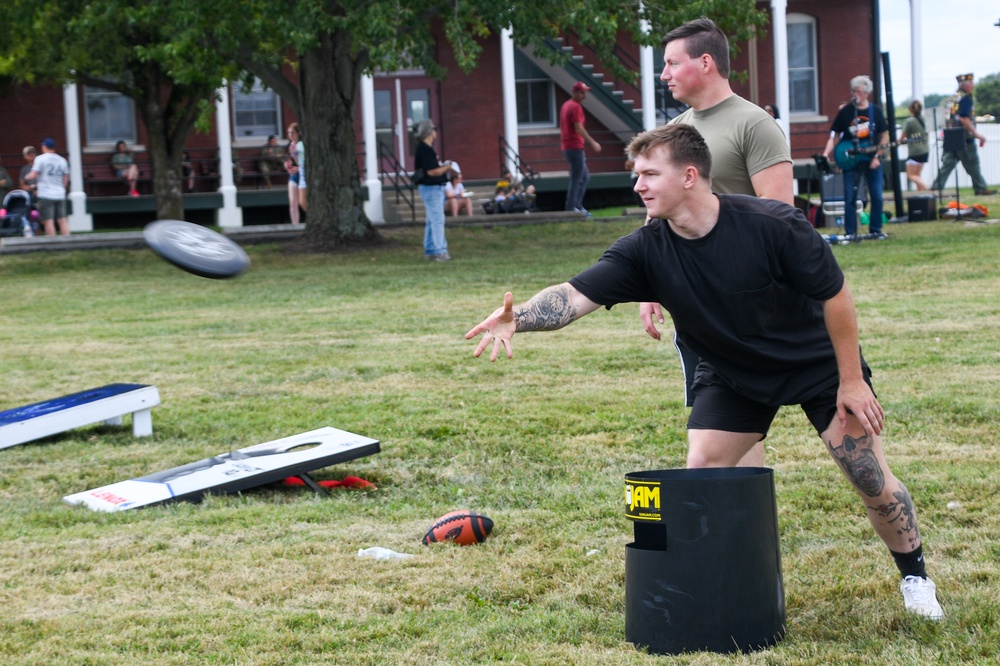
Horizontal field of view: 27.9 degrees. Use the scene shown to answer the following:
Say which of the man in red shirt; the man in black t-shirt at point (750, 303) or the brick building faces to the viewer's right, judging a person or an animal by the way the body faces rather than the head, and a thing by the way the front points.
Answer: the man in red shirt

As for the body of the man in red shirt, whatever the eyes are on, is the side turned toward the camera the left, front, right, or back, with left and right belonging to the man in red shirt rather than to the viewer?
right

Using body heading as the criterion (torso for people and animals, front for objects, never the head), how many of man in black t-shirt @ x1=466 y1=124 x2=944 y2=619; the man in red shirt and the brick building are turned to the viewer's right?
1

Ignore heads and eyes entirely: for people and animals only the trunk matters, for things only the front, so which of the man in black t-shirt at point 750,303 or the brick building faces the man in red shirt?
the brick building

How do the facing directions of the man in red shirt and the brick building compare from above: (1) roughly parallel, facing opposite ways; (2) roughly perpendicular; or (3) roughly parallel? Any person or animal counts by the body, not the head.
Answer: roughly perpendicular

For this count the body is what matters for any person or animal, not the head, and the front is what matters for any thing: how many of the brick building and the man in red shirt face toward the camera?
1

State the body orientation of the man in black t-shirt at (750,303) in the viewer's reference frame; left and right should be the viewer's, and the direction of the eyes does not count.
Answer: facing the viewer and to the left of the viewer

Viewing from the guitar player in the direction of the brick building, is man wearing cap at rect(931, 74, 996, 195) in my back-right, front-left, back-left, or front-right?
front-right

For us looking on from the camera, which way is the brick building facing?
facing the viewer

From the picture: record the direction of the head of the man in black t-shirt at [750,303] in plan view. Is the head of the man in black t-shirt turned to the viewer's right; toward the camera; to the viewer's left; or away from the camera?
to the viewer's left

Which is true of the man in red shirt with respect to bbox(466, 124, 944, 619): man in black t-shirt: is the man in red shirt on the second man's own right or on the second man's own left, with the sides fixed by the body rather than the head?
on the second man's own right

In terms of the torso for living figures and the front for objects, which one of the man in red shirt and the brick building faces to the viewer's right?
the man in red shirt

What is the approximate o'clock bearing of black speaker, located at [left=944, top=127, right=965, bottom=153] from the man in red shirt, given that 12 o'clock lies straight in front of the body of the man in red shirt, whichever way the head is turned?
The black speaker is roughly at 12 o'clock from the man in red shirt.
